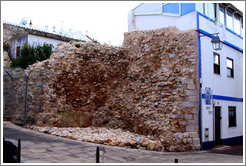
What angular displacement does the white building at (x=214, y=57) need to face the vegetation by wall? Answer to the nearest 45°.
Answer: approximately 135° to its right

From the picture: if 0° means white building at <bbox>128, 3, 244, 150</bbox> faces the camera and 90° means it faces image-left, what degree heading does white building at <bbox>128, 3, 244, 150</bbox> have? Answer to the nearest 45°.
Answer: approximately 315°

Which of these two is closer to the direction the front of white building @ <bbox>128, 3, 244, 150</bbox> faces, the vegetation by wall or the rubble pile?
the rubble pile

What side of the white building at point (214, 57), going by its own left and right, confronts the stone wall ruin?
right
